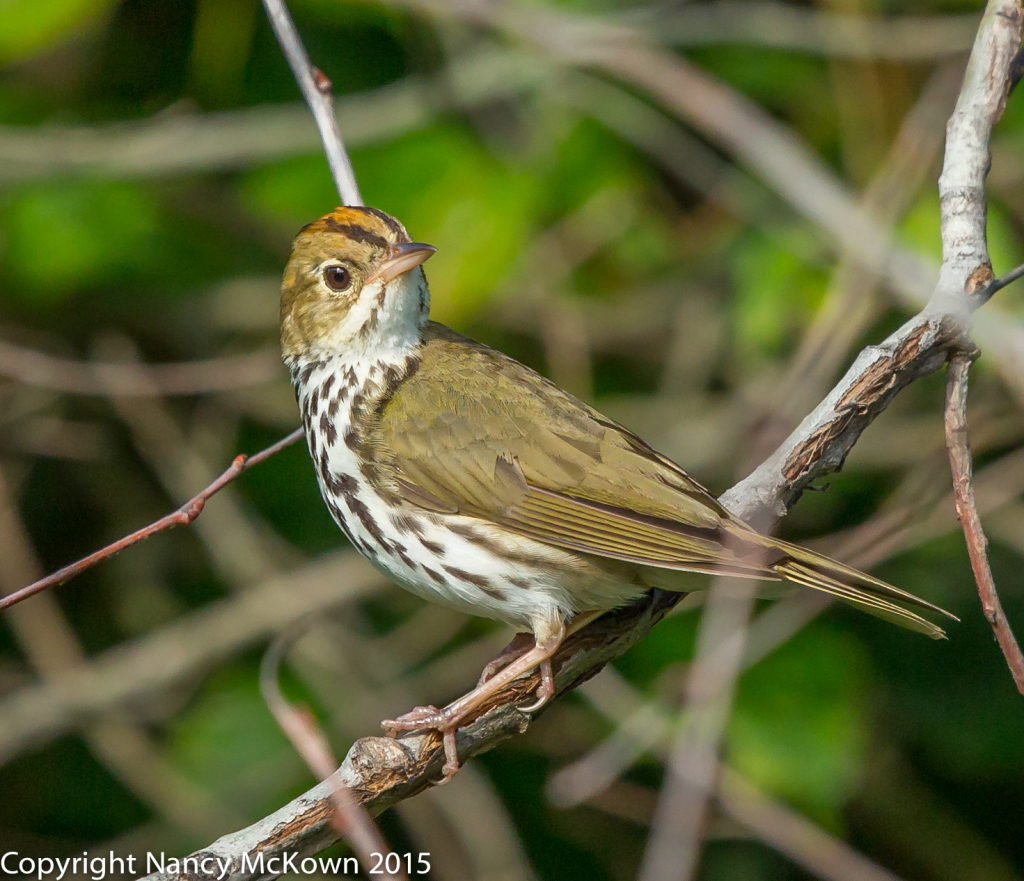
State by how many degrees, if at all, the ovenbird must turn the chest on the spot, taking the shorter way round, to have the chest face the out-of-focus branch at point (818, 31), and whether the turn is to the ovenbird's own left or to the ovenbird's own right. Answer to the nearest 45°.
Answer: approximately 135° to the ovenbird's own right

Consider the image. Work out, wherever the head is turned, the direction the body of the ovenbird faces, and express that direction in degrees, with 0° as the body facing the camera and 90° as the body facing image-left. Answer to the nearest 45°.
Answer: approximately 90°

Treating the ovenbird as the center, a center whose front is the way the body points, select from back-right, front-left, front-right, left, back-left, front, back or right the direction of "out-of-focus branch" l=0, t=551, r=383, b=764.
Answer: front-right
